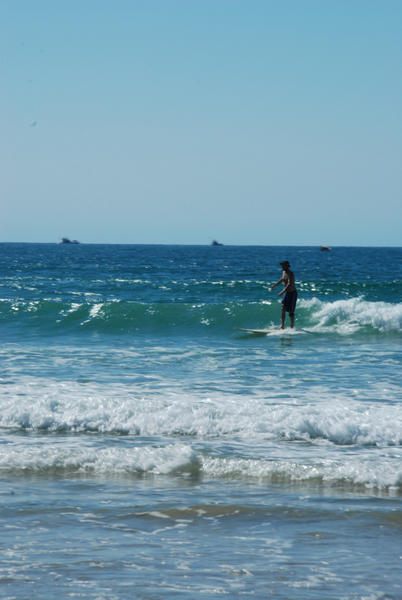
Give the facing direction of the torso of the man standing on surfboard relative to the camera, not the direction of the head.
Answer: to the viewer's left
